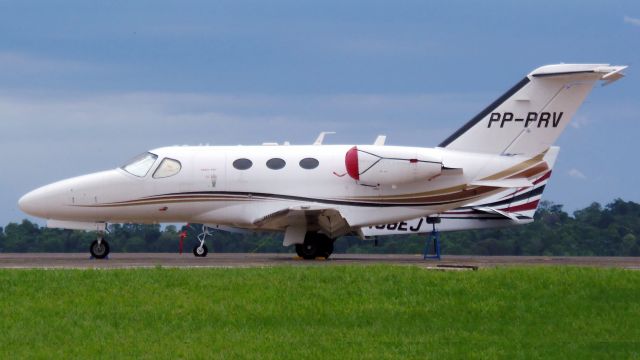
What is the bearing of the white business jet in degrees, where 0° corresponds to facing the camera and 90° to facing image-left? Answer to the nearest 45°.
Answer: approximately 90°
